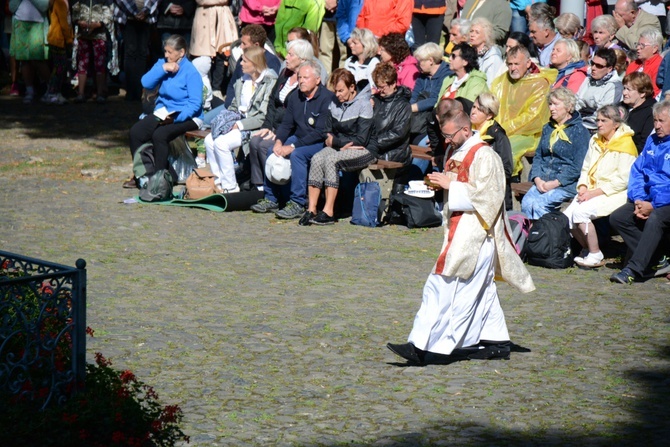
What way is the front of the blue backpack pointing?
toward the camera

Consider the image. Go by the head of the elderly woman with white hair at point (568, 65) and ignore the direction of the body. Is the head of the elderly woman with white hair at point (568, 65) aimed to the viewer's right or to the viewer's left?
to the viewer's left

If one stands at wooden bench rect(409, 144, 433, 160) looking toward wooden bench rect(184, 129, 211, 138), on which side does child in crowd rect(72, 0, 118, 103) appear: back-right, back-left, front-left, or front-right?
front-right

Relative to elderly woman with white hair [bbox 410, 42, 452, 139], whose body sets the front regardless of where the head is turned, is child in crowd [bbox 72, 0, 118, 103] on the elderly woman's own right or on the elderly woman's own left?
on the elderly woman's own right

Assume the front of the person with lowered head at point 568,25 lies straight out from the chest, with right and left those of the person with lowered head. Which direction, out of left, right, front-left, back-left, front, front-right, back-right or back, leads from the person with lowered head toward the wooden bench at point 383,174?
front

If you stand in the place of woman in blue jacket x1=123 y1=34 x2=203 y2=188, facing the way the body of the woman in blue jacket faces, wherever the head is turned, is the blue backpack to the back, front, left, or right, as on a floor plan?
left

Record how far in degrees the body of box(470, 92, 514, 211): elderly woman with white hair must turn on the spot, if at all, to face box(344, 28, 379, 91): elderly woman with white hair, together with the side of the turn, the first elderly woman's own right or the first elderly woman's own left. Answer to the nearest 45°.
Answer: approximately 90° to the first elderly woman's own right

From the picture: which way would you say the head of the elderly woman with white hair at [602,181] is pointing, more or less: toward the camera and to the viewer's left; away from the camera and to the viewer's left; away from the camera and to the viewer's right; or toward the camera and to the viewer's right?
toward the camera and to the viewer's left

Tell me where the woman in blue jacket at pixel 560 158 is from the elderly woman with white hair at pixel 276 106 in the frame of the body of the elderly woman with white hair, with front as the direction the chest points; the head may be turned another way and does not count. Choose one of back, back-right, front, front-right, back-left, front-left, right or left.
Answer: left

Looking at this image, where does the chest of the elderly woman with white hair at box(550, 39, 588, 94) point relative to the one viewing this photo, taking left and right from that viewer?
facing the viewer and to the left of the viewer

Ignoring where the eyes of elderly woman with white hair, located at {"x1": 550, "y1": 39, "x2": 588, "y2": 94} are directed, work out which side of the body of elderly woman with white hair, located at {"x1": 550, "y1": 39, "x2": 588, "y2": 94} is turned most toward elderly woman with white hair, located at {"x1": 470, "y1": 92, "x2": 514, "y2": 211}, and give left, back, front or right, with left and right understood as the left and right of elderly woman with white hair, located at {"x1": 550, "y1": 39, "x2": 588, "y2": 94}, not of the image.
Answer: front

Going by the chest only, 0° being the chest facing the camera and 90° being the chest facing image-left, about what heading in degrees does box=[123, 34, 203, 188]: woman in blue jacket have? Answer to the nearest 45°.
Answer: approximately 45°

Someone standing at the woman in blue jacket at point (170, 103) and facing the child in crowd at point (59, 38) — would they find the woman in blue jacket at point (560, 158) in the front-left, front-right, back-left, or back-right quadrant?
back-right

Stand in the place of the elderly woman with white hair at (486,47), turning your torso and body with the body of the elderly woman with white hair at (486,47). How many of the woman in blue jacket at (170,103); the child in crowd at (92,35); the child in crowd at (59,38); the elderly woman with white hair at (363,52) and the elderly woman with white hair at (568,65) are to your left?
1

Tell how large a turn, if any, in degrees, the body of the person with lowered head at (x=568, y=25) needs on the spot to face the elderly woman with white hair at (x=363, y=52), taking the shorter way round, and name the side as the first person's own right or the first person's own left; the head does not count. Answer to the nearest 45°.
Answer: approximately 45° to the first person's own right

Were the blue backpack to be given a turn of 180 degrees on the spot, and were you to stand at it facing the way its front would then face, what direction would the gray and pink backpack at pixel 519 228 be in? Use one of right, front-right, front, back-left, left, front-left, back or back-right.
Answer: back-right

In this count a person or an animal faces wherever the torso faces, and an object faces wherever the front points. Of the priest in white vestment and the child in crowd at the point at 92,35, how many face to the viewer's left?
1
